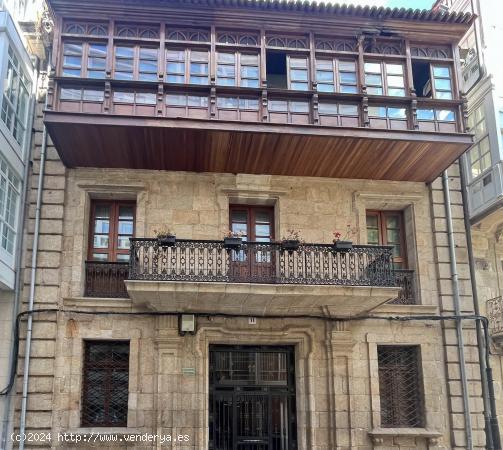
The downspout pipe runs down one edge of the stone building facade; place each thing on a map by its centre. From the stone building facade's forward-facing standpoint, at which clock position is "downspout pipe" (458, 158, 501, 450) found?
The downspout pipe is roughly at 9 o'clock from the stone building facade.

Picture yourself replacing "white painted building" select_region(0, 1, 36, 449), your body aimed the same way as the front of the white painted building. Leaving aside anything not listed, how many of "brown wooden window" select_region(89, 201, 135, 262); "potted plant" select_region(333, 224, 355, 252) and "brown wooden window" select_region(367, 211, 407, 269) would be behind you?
0

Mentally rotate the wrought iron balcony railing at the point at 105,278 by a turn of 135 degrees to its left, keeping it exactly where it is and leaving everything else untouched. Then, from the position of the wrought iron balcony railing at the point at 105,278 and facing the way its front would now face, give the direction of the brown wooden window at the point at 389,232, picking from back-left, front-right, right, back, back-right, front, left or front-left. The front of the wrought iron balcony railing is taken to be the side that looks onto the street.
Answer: front-right

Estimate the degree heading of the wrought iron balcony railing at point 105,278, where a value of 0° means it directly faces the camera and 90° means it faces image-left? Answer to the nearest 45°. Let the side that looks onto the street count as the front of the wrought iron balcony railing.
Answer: approximately 0°

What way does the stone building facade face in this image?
toward the camera

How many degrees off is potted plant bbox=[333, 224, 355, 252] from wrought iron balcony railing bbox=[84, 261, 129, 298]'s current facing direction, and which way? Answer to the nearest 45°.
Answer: approximately 45° to its left
